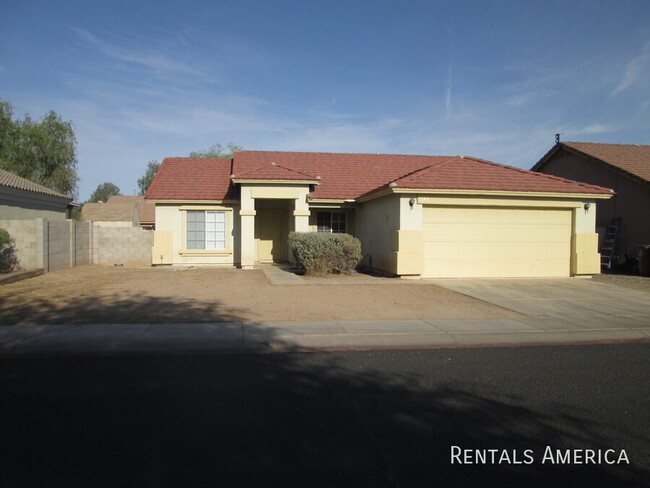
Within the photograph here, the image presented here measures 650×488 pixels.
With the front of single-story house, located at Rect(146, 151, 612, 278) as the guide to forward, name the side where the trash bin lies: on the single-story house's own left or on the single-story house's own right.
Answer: on the single-story house's own left

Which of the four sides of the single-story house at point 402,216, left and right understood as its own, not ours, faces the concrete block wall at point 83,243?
right

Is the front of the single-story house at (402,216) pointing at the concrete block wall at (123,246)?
no

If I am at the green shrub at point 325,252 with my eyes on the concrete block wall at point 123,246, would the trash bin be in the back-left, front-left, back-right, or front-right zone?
back-right

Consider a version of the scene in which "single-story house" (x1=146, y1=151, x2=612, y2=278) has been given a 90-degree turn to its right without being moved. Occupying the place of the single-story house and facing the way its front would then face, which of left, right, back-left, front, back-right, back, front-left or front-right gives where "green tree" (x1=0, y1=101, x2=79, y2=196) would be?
front-right

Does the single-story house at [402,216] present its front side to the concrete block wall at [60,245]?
no

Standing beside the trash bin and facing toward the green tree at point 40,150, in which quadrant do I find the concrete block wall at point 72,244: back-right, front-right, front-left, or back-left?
front-left

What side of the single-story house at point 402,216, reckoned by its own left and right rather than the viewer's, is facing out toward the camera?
front

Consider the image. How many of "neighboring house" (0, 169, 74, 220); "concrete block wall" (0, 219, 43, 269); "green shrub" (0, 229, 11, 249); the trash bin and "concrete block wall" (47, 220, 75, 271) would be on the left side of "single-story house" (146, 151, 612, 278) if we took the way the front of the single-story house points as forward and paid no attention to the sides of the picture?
1

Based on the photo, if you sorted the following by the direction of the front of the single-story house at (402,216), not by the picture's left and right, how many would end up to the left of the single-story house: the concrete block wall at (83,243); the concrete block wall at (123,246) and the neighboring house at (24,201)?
0

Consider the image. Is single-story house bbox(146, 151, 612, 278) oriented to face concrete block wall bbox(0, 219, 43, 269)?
no

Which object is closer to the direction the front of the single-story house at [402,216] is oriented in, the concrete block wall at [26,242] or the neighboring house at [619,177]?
the concrete block wall

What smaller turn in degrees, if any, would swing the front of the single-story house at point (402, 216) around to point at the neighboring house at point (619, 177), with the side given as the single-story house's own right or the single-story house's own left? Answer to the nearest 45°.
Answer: approximately 135° to the single-story house's own left

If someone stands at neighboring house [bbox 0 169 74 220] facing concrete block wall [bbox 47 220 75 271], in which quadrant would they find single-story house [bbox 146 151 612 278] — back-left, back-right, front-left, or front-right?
front-left

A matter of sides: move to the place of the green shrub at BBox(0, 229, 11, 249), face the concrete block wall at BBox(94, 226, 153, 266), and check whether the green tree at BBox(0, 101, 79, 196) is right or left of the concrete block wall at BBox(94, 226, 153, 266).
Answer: left

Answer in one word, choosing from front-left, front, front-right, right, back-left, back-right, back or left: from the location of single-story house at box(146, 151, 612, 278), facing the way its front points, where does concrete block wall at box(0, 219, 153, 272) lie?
right
